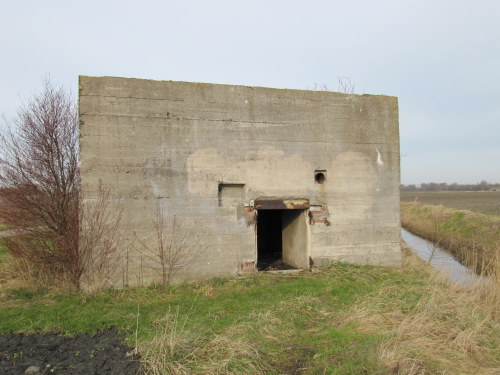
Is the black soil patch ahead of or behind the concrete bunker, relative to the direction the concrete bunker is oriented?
ahead

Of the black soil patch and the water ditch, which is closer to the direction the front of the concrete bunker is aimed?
the black soil patch

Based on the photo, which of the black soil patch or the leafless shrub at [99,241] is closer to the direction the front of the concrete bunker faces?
the black soil patch

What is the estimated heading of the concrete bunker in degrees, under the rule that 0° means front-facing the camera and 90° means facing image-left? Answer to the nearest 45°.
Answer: approximately 0°

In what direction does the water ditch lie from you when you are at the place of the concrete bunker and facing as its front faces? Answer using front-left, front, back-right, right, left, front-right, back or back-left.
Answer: back-left

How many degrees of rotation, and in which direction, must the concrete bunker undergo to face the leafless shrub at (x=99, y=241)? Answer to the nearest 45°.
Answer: approximately 90° to its right

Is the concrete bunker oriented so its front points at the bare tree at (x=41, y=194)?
no

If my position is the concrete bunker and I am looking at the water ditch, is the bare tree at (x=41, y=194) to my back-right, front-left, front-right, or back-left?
back-left
